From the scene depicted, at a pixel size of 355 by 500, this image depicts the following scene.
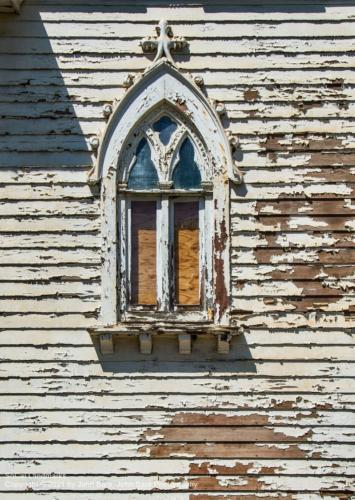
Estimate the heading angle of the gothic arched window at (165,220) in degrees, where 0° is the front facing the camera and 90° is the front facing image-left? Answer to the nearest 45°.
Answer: approximately 0°
